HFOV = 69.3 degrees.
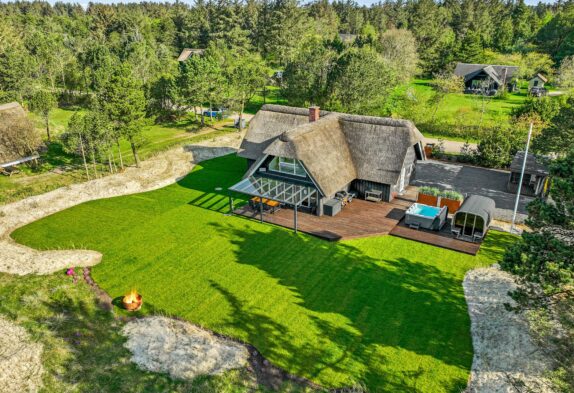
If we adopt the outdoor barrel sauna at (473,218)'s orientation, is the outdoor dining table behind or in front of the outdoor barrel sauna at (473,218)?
in front

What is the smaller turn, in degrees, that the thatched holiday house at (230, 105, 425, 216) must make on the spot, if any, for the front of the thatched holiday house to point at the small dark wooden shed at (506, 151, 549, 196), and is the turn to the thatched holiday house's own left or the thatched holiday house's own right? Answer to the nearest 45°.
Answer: approximately 135° to the thatched holiday house's own left

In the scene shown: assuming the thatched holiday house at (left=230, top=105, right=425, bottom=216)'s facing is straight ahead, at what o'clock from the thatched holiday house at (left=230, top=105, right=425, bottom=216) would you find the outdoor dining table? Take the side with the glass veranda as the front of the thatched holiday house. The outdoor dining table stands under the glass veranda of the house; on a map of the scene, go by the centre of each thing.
The outdoor dining table is roughly at 1 o'clock from the thatched holiday house.

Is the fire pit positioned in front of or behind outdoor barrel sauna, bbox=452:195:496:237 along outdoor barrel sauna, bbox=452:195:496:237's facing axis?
in front

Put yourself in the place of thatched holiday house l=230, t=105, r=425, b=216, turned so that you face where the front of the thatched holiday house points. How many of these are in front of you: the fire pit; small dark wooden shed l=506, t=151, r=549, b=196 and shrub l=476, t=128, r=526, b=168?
1

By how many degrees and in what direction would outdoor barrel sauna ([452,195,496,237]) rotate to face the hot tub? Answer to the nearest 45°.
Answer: approximately 45° to its right

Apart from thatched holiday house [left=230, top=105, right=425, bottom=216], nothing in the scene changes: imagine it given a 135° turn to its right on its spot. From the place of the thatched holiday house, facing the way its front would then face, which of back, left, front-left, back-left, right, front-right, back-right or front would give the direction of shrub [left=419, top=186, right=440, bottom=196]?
right

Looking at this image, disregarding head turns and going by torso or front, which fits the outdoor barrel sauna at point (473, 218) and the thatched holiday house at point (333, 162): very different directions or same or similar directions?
same or similar directions

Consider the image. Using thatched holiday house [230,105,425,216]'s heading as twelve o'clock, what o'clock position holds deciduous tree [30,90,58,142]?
The deciduous tree is roughly at 2 o'clock from the thatched holiday house.

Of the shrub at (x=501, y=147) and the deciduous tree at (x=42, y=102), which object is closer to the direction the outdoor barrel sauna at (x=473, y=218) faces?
the deciduous tree

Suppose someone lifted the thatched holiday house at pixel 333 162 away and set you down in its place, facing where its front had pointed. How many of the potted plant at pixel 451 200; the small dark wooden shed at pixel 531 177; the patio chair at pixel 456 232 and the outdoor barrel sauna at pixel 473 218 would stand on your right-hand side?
0

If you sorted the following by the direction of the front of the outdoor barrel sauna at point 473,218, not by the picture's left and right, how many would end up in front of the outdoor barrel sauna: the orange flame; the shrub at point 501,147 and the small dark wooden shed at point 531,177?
1

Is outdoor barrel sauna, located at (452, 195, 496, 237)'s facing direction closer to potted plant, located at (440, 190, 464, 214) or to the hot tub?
the hot tub

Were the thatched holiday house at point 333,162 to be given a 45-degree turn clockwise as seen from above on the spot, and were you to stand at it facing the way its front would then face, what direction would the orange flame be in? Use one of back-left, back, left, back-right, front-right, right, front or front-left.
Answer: front-left

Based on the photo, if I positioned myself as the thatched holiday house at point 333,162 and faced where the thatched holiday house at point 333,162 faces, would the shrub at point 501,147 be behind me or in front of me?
behind

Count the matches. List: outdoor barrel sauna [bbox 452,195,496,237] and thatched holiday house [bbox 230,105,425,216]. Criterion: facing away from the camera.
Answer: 0

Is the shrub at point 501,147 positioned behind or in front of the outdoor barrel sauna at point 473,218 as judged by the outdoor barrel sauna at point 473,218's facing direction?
behind
